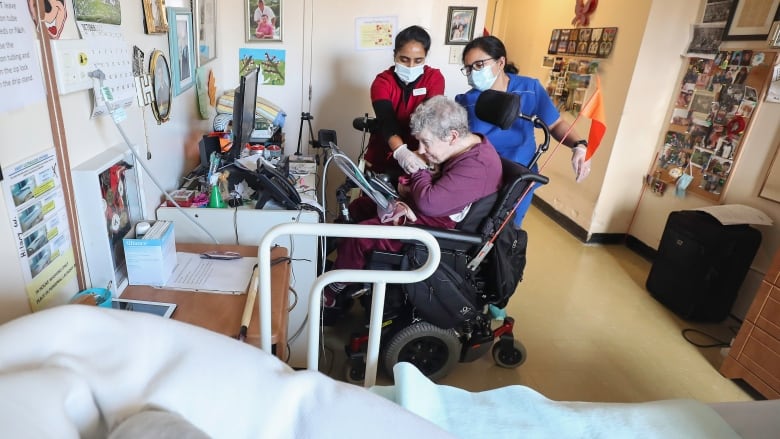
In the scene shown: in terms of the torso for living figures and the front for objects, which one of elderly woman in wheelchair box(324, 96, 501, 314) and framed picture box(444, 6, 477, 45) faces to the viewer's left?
the elderly woman in wheelchair

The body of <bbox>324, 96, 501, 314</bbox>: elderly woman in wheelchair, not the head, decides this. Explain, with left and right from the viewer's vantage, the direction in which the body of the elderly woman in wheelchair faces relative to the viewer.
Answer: facing to the left of the viewer

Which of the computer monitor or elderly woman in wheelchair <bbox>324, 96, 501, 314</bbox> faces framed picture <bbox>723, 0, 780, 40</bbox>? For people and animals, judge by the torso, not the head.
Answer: the computer monitor

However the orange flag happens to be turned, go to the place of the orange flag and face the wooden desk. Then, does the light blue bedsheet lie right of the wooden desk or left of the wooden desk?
left

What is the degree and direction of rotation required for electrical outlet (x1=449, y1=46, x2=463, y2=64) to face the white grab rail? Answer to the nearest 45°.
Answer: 0° — it already faces it

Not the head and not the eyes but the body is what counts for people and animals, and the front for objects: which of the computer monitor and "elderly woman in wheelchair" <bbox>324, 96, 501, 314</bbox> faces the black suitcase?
the computer monitor

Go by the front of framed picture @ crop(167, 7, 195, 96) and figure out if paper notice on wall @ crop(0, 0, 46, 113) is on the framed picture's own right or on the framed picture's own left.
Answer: on the framed picture's own right

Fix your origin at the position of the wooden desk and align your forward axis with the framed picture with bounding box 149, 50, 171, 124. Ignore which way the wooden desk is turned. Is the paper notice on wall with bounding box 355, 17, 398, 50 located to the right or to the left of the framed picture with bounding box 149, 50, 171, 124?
right

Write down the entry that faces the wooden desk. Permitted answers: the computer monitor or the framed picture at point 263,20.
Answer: the framed picture

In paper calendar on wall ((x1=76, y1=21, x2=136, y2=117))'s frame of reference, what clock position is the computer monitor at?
The computer monitor is roughly at 9 o'clock from the paper calendar on wall.
